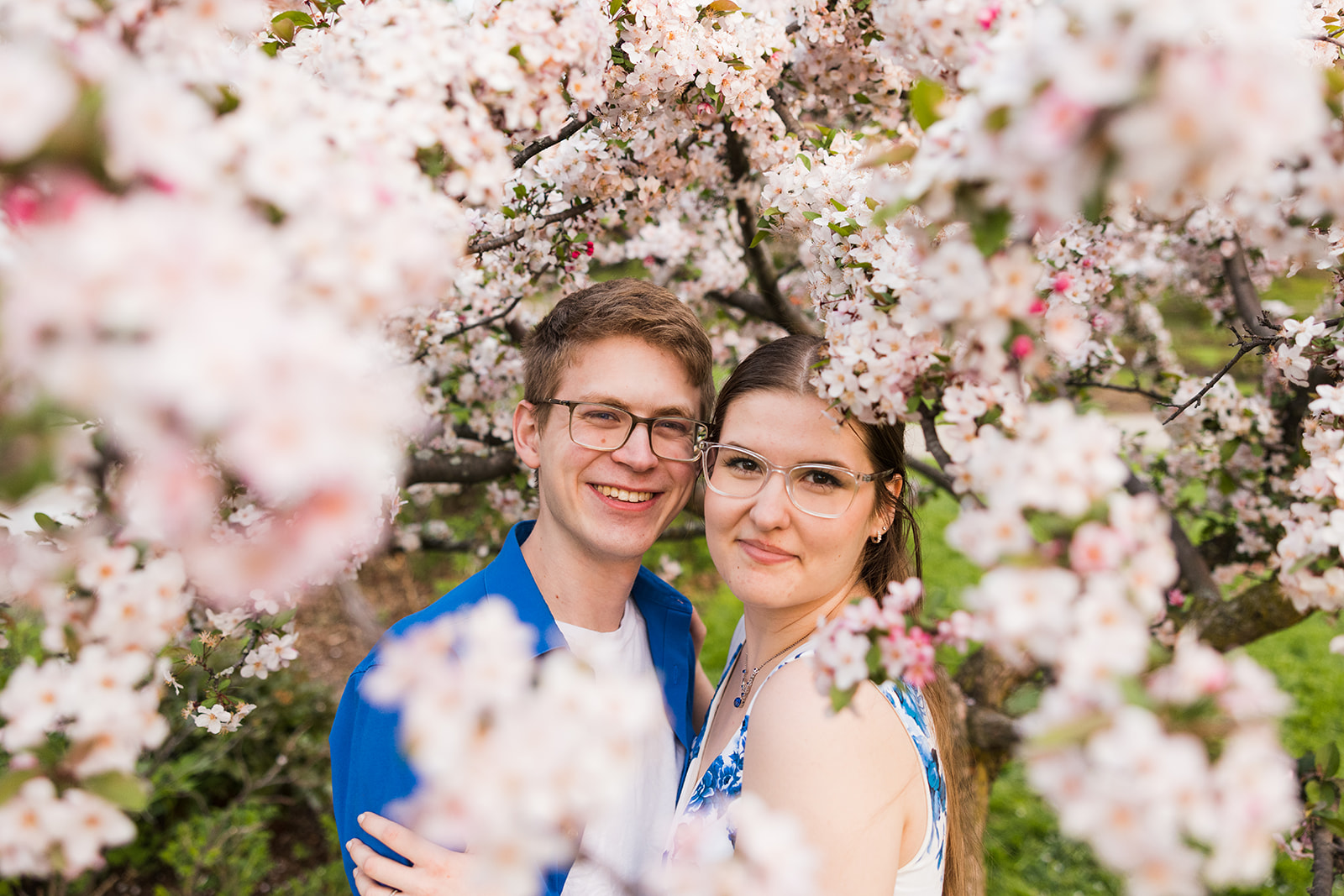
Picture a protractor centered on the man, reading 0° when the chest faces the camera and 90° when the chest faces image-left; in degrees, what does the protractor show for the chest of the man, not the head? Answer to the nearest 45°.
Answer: approximately 315°

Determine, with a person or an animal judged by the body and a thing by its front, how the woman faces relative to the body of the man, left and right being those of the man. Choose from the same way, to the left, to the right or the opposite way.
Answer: to the right

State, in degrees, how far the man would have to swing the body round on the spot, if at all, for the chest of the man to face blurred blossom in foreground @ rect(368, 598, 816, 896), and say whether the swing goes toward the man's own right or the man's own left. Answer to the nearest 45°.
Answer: approximately 45° to the man's own right

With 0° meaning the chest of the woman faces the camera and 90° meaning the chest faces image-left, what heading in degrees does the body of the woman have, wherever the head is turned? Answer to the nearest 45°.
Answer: approximately 45°
